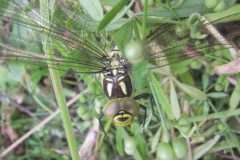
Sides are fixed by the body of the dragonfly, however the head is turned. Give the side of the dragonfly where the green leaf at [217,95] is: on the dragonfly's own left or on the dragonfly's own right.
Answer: on the dragonfly's own left

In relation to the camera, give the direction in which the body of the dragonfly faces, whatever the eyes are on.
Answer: toward the camera

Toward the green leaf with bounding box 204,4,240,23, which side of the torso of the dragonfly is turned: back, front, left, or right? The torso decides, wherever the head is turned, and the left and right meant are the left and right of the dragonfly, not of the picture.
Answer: left
